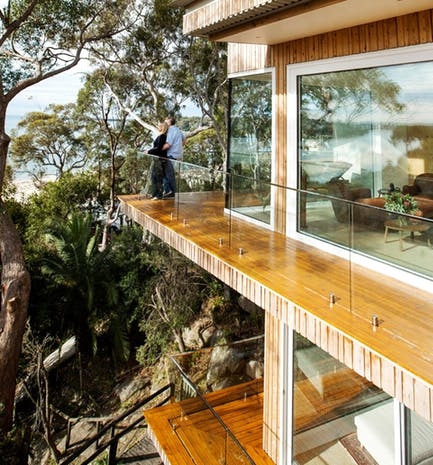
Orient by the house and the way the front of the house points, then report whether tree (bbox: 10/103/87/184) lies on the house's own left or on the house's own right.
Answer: on the house's own right

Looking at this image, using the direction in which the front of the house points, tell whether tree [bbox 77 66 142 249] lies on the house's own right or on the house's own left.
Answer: on the house's own right

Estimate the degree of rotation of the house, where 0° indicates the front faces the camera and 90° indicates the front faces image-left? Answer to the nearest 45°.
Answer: approximately 45°

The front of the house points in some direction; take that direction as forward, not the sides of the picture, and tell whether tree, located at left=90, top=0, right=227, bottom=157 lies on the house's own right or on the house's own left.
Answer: on the house's own right

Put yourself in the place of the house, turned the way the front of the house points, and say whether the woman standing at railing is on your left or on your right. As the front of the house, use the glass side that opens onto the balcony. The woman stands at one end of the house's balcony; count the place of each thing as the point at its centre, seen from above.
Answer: on your right
